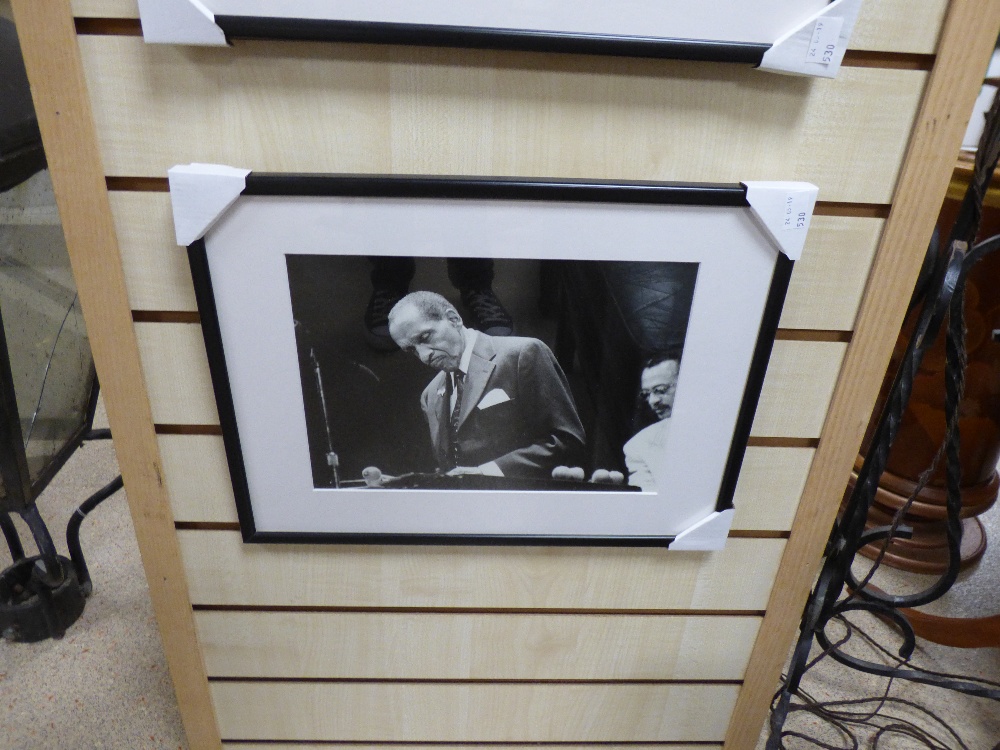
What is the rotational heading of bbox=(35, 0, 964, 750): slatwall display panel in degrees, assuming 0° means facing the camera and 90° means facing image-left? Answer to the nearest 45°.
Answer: approximately 0°

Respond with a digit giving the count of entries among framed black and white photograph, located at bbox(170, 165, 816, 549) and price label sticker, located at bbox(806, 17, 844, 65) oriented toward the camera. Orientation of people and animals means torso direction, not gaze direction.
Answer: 2

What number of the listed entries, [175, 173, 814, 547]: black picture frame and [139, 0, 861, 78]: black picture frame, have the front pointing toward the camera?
2

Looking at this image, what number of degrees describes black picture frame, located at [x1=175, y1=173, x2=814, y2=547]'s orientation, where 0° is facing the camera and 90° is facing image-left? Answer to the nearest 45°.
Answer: approximately 0°
